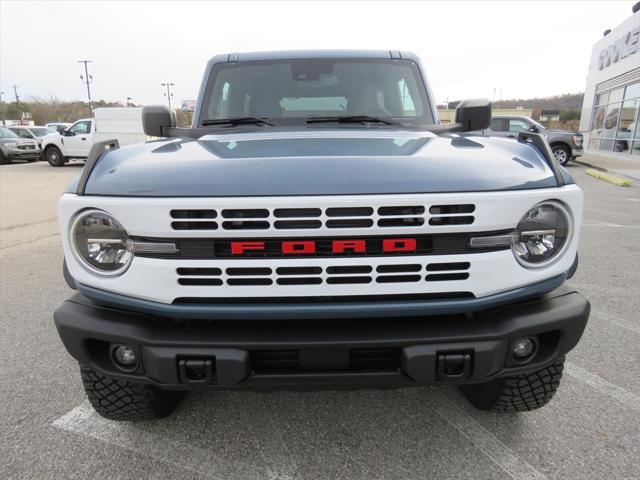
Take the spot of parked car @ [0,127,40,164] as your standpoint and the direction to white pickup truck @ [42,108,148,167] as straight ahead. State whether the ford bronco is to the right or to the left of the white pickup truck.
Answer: right

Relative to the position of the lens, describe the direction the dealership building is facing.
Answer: facing the viewer and to the left of the viewer

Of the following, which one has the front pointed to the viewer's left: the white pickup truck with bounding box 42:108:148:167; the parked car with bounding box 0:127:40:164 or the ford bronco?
the white pickup truck

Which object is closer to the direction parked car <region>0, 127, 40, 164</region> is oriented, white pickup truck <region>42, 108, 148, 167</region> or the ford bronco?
the white pickup truck

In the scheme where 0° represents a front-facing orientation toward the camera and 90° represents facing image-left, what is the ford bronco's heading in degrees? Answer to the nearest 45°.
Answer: approximately 0°

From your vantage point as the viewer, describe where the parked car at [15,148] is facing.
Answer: facing the viewer and to the right of the viewer

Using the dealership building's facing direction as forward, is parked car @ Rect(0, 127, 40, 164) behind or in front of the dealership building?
in front

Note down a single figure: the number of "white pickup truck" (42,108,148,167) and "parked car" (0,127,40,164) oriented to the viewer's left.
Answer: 1

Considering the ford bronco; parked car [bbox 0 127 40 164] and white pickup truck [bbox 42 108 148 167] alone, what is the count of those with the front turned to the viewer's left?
1

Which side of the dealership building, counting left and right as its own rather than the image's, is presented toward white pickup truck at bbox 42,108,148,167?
front

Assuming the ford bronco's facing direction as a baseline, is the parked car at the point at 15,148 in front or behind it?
behind

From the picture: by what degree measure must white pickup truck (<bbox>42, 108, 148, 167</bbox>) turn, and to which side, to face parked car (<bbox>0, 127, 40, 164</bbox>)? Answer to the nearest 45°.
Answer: approximately 45° to its right

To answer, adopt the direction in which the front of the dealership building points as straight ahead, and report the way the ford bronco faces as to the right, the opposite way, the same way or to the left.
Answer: to the left

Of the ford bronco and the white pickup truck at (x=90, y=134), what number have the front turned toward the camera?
1

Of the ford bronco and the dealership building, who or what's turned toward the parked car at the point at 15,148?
the dealership building

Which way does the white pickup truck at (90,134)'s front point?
to the viewer's left

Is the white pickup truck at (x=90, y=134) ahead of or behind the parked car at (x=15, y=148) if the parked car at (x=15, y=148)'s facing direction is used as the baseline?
ahead
